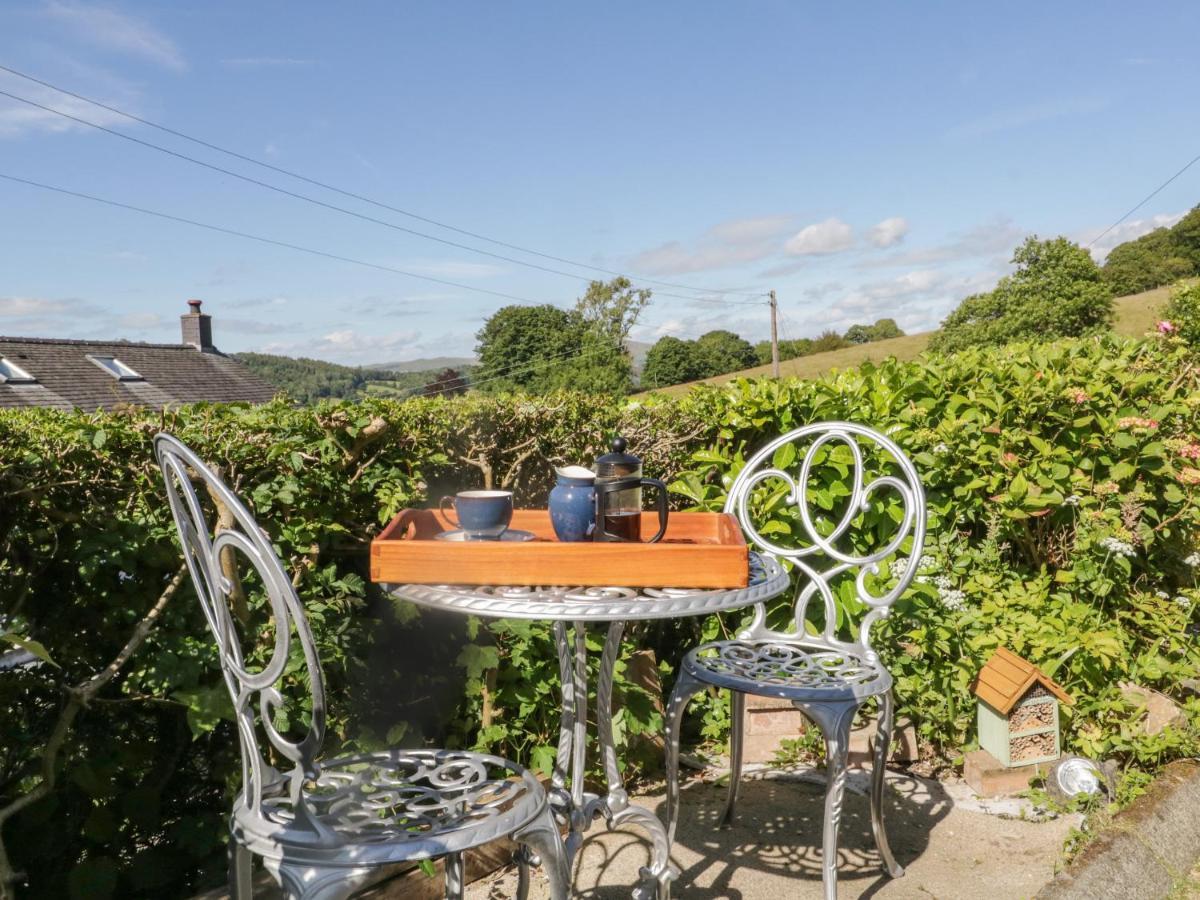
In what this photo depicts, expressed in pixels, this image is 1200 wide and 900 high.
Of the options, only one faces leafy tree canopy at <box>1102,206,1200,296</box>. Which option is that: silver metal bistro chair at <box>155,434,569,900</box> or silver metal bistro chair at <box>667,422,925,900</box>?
silver metal bistro chair at <box>155,434,569,900</box>

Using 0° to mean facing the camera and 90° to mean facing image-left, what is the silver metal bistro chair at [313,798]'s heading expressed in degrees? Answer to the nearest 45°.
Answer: approximately 225°

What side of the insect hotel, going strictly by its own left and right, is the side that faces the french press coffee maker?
right

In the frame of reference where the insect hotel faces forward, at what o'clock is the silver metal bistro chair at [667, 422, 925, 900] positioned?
The silver metal bistro chair is roughly at 3 o'clock from the insect hotel.

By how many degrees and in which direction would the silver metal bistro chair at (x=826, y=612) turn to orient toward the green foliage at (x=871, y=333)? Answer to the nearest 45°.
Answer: approximately 135° to its right

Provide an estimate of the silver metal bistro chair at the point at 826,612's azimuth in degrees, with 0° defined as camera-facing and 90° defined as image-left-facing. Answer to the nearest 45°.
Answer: approximately 45°

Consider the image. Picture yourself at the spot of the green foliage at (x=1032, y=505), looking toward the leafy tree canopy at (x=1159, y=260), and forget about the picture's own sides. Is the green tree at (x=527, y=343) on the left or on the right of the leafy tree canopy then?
left

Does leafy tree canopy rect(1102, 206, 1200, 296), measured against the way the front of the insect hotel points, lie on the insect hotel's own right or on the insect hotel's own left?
on the insect hotel's own left

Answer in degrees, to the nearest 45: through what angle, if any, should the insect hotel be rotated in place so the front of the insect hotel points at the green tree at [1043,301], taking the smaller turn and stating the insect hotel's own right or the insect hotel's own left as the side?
approximately 135° to the insect hotel's own left
